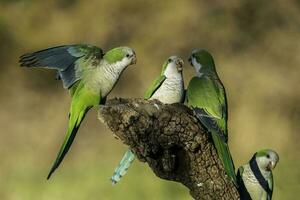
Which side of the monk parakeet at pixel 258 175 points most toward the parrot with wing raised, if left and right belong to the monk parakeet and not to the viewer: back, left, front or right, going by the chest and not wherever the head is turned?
right

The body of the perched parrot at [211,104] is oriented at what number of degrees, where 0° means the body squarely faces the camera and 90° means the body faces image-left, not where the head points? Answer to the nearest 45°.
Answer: approximately 135°

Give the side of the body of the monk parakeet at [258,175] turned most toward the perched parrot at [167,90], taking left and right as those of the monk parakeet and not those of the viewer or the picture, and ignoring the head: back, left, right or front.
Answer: right

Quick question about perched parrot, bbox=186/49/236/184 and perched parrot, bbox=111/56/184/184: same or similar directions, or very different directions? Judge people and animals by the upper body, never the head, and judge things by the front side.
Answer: very different directions

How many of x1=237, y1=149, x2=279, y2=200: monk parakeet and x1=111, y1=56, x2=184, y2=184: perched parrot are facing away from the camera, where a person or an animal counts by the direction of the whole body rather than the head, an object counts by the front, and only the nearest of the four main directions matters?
0

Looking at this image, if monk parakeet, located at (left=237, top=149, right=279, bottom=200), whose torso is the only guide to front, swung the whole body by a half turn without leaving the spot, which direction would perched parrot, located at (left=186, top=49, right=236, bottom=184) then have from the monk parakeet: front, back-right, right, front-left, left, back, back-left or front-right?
left

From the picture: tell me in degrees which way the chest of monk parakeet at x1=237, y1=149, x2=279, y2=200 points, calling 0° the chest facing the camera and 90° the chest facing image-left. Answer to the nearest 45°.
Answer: approximately 315°

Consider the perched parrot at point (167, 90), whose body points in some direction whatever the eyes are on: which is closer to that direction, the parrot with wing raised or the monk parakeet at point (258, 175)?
the monk parakeet
